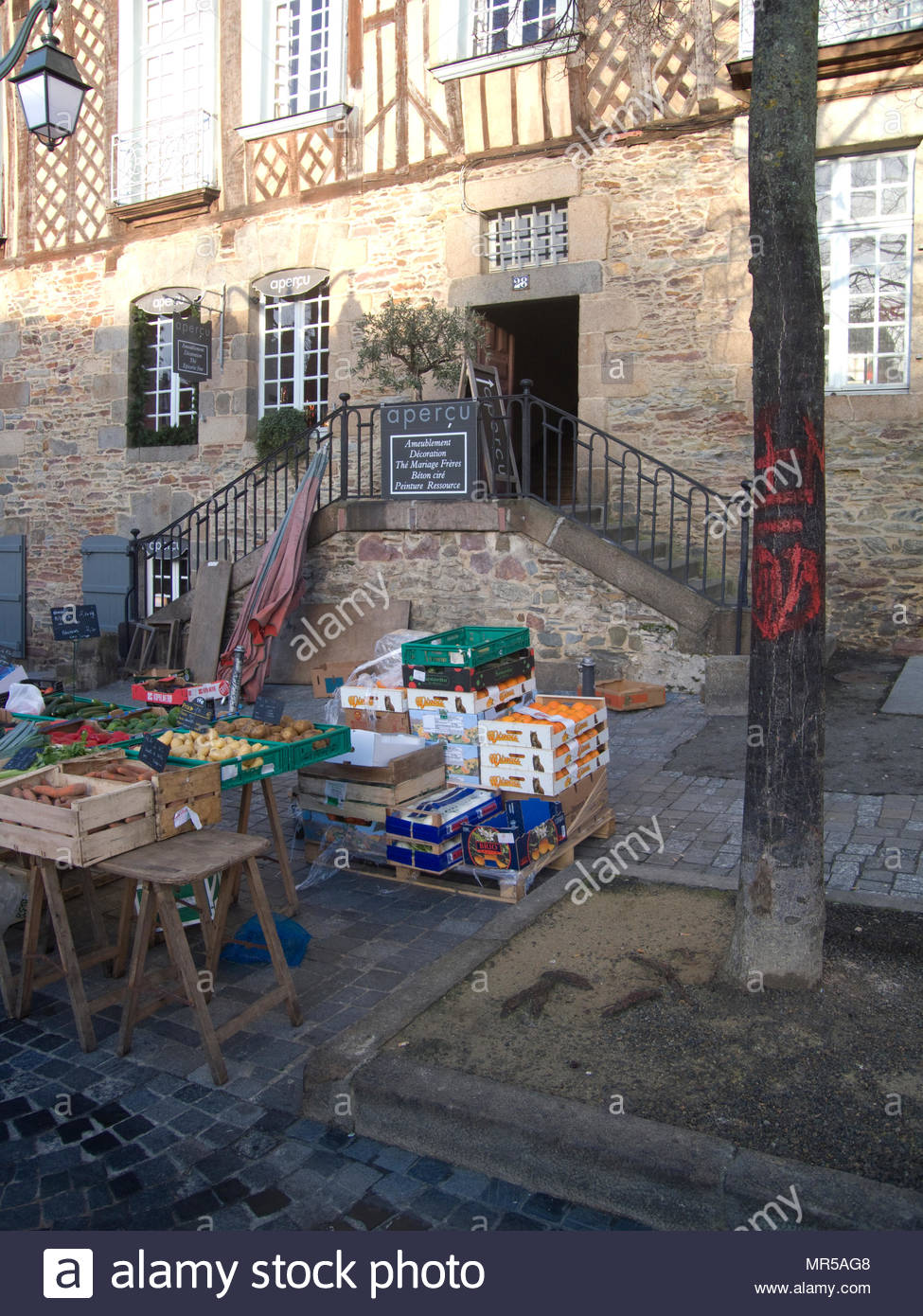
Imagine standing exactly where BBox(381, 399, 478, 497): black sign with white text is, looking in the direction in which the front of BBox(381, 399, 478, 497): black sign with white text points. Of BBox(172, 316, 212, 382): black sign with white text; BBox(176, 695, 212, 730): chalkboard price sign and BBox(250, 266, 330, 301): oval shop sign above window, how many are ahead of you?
1

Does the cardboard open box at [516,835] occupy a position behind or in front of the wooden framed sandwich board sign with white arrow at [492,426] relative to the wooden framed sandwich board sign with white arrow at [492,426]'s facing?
in front

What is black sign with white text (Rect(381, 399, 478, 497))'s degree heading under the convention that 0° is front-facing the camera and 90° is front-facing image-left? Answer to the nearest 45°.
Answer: approximately 0°

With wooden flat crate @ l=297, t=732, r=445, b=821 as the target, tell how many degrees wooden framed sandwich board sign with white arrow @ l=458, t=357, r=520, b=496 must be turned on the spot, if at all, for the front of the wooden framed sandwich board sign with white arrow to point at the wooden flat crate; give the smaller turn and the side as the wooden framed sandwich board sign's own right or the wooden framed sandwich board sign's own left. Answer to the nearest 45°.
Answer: approximately 45° to the wooden framed sandwich board sign's own right

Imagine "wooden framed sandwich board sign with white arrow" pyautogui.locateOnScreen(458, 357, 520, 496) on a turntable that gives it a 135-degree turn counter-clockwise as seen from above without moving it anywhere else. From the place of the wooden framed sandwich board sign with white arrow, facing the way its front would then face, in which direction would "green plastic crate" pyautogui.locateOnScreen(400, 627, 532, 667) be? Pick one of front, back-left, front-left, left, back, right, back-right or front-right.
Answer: back

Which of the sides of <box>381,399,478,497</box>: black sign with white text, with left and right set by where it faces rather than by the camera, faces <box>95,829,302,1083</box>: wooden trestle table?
front

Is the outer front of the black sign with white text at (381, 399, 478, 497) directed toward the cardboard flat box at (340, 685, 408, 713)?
yes

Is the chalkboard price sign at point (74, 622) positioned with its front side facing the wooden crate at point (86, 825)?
yes

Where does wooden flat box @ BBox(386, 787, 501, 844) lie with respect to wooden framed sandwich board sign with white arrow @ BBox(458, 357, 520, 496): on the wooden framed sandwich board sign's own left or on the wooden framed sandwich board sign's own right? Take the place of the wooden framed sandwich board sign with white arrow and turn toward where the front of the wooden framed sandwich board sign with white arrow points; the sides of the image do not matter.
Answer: on the wooden framed sandwich board sign's own right

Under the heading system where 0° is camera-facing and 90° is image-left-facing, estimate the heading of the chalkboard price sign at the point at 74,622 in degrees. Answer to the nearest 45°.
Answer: approximately 0°

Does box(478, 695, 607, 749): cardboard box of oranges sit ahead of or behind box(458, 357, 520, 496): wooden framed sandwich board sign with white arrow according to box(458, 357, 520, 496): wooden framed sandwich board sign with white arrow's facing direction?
ahead
